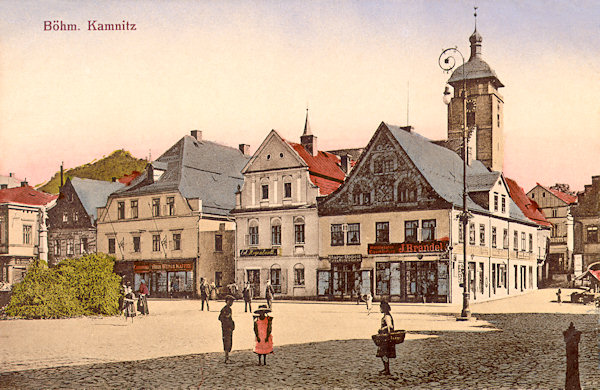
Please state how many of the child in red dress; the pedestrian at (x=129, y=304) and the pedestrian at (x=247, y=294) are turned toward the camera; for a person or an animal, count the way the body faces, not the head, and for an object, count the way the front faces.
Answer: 3

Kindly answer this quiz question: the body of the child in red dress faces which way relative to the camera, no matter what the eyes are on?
toward the camera

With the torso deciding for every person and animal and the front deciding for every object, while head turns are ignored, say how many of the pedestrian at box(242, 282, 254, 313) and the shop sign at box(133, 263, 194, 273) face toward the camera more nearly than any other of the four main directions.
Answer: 2

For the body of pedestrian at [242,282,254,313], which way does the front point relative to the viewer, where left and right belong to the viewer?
facing the viewer

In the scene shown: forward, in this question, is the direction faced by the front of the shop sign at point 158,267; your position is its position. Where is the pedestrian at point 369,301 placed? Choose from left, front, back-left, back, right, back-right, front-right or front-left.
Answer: front-left

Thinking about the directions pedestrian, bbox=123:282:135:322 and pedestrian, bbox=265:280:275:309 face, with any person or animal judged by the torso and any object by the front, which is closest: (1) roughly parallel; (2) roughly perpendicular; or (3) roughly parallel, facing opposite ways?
roughly parallel

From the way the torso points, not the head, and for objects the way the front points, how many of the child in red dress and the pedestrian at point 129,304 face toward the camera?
2

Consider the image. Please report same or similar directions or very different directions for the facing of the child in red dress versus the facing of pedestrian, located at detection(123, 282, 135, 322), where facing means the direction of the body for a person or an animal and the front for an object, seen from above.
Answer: same or similar directions

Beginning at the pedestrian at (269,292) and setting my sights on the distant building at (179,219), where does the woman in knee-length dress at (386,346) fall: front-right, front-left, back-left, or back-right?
back-left

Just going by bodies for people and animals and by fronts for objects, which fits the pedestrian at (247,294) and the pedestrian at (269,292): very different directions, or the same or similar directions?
same or similar directions

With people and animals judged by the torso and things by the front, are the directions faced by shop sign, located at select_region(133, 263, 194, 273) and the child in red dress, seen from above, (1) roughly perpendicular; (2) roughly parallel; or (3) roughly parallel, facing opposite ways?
roughly parallel

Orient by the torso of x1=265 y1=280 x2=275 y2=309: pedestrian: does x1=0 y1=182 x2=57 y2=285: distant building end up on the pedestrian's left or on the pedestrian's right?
on the pedestrian's right
